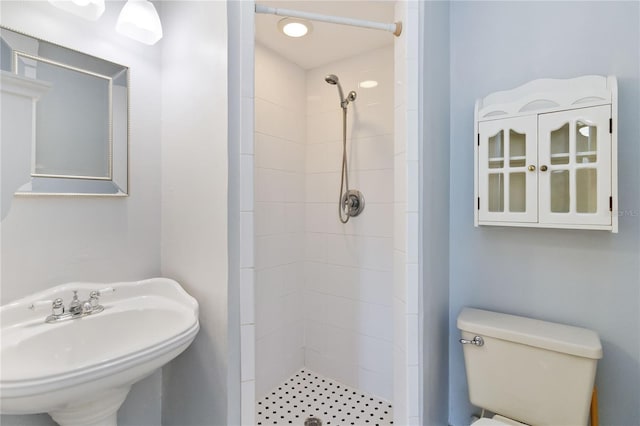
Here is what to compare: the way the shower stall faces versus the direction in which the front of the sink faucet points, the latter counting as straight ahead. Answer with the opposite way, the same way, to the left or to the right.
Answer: to the right

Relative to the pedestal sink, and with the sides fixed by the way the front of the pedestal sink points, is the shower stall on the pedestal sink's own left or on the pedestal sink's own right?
on the pedestal sink's own left

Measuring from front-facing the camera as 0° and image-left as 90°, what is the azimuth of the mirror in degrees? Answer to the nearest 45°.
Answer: approximately 315°

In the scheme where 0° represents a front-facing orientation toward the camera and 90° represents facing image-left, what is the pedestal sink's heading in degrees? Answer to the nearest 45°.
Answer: approximately 315°
